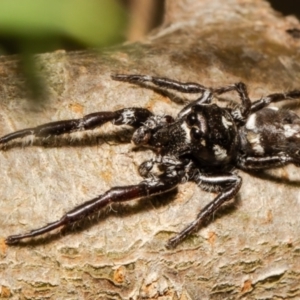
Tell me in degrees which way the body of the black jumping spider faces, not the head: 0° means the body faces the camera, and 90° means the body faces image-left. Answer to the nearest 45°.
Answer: approximately 90°
